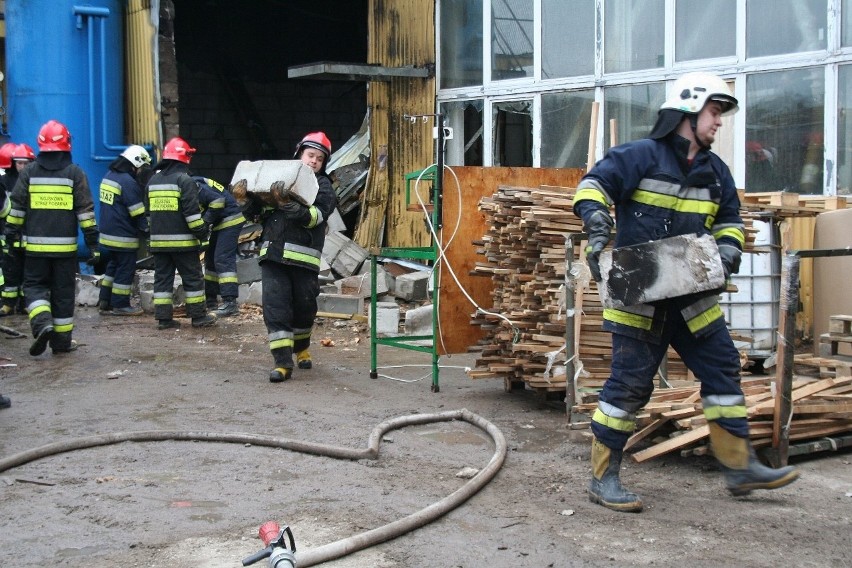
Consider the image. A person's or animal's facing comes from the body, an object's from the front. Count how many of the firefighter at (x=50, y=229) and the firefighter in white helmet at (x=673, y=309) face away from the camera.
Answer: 1

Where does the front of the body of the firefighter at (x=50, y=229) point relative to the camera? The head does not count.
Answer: away from the camera

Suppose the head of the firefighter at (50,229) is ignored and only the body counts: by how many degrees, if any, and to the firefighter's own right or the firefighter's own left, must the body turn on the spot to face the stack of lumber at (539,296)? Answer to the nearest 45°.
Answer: approximately 135° to the firefighter's own right

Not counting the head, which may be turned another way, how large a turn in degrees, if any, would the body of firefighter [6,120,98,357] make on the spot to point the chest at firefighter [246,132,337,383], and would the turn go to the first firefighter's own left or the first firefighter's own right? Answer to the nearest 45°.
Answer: approximately 135° to the first firefighter's own right

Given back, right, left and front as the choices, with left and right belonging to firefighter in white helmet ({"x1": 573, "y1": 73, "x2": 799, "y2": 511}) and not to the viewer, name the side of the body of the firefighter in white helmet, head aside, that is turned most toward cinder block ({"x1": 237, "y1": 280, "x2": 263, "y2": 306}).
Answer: back

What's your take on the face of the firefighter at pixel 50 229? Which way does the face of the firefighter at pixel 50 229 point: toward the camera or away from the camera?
away from the camera

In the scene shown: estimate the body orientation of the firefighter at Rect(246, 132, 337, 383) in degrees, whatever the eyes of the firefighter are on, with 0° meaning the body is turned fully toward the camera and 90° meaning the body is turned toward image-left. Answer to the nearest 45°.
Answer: approximately 45°

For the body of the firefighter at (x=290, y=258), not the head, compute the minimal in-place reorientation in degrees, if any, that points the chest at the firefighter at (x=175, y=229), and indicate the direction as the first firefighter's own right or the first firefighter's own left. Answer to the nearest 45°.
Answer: approximately 135° to the first firefighter's own right

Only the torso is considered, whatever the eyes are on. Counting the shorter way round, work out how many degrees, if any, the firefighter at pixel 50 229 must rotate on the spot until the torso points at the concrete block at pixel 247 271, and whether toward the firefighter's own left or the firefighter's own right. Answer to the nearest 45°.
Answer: approximately 45° to the firefighter's own right
